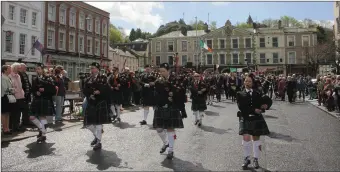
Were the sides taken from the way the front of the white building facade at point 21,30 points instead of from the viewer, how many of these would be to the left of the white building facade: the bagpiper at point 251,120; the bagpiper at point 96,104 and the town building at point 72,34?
1

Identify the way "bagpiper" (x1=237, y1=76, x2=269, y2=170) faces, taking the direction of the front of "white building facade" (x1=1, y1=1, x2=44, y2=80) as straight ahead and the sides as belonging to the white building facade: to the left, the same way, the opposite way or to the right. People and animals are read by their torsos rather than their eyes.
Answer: to the right

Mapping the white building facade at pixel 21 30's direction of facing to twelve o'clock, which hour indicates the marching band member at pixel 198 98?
The marching band member is roughly at 1 o'clock from the white building facade.

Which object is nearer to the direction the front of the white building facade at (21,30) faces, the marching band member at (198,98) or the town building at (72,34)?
the marching band member

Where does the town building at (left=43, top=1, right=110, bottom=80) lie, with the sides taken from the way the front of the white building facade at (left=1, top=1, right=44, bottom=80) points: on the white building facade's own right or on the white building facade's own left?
on the white building facade's own left

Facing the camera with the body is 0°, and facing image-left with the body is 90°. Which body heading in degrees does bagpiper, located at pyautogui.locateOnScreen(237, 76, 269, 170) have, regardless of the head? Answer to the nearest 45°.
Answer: approximately 0°

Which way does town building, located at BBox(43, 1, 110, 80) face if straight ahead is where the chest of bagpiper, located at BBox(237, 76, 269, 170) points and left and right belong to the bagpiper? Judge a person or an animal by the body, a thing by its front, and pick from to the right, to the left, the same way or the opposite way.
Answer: to the left

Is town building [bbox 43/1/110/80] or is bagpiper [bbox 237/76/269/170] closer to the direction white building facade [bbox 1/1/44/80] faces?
the bagpiper

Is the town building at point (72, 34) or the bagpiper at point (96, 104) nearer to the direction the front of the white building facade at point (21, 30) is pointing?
the bagpiper

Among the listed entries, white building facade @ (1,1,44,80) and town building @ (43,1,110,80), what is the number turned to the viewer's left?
0

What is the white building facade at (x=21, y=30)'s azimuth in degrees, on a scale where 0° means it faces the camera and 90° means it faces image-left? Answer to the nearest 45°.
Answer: approximately 315°

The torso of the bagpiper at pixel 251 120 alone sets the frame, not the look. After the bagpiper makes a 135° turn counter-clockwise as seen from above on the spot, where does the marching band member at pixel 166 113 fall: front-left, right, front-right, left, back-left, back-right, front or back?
back-left

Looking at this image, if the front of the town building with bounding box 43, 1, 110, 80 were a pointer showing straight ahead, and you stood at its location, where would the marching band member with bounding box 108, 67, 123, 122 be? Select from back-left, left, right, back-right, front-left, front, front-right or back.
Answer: front-right

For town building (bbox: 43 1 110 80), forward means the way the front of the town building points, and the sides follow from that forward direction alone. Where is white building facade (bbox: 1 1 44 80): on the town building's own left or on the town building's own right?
on the town building's own right

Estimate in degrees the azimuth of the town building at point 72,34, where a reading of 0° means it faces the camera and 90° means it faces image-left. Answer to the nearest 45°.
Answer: approximately 315°

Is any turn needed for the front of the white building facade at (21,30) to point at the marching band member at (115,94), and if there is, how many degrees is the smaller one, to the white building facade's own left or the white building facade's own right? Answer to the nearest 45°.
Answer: approximately 45° to the white building facade's own right
